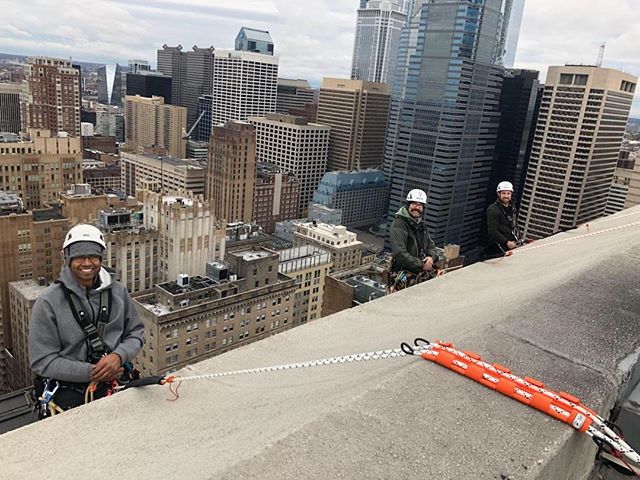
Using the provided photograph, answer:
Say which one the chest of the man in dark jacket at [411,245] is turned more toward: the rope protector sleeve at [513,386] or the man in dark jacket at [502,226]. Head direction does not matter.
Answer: the rope protector sleeve

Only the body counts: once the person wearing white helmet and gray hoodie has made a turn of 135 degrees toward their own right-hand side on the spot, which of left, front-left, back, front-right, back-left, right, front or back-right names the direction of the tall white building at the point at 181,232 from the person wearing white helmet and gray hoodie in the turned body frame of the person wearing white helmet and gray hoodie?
front-right

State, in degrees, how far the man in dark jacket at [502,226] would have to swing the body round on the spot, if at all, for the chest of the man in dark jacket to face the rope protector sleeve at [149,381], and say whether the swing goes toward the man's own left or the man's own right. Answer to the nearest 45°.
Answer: approximately 45° to the man's own right

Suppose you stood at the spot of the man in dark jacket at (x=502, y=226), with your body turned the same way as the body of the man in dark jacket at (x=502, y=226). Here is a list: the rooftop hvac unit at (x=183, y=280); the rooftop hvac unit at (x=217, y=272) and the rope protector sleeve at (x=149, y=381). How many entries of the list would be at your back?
2

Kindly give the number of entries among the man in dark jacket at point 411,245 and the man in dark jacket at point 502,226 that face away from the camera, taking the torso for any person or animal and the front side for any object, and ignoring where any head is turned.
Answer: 0

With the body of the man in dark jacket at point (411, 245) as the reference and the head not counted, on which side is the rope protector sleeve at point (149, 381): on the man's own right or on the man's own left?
on the man's own right

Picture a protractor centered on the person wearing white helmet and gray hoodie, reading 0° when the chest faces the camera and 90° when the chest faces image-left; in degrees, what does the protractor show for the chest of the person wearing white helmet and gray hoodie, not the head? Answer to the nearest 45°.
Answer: approximately 0°

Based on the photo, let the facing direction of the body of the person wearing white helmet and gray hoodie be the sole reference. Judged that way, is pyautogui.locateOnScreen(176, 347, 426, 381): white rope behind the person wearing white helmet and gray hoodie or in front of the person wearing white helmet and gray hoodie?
in front

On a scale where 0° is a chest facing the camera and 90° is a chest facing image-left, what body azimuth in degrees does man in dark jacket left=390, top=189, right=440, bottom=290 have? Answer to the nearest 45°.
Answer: approximately 315°

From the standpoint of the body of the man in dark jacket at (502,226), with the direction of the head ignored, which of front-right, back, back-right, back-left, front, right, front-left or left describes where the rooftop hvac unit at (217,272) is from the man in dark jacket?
back

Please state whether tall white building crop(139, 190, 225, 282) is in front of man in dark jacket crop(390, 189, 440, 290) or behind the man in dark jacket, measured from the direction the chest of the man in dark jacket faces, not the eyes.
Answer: behind
